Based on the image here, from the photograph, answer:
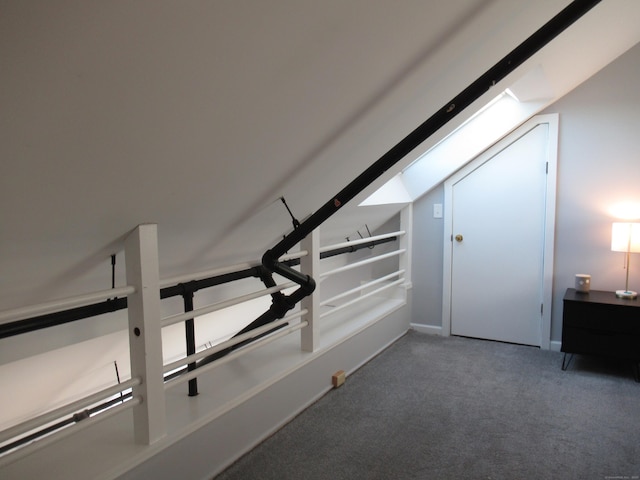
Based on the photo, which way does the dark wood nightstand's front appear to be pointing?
toward the camera

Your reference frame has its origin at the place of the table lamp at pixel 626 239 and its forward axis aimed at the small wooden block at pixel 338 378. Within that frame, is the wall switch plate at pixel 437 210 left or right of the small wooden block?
right

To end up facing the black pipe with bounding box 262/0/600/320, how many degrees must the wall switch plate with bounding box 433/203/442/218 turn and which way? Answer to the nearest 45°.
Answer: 0° — it already faces it

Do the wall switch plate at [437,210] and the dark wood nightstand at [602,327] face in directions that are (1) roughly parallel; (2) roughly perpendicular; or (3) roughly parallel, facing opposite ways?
roughly parallel

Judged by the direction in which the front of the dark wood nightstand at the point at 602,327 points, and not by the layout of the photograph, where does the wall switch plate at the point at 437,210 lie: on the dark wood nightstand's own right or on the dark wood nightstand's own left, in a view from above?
on the dark wood nightstand's own right

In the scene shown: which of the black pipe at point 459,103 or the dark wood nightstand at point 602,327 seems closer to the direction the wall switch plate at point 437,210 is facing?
the black pipe

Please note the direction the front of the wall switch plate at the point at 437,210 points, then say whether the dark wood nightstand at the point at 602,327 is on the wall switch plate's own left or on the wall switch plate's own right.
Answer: on the wall switch plate's own left

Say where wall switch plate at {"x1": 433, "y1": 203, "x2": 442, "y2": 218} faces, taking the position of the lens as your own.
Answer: facing the viewer
